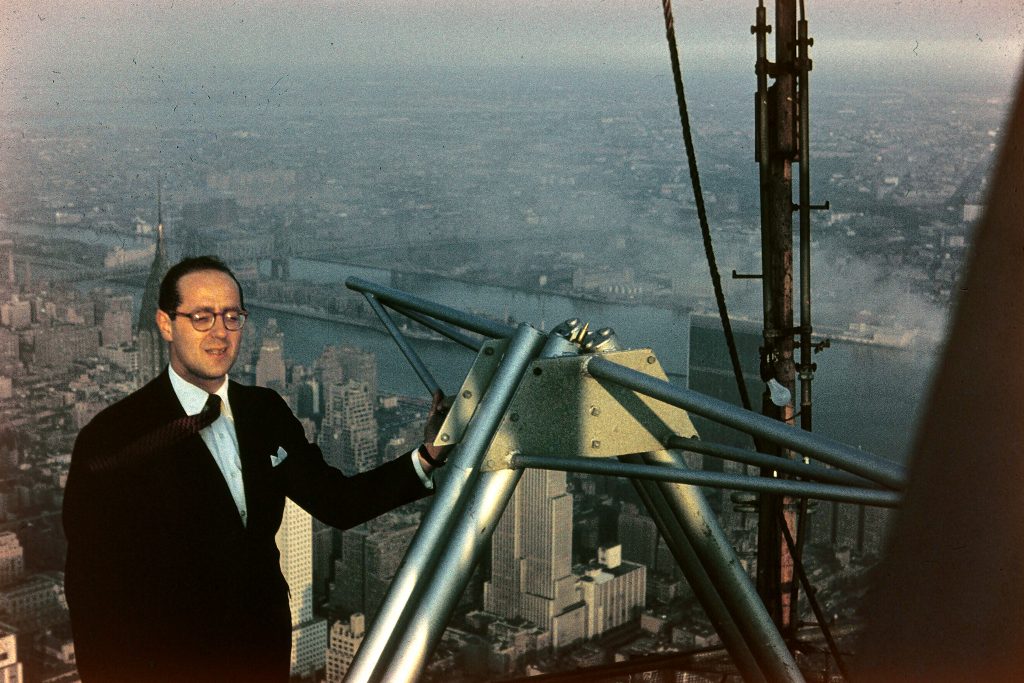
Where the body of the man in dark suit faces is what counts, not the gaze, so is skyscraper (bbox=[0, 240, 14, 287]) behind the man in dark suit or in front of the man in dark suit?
behind

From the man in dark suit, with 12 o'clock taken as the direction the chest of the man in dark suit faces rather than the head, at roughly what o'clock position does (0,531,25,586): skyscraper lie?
The skyscraper is roughly at 7 o'clock from the man in dark suit.

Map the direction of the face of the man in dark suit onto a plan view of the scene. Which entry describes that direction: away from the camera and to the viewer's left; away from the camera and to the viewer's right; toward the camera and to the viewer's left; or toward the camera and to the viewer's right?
toward the camera and to the viewer's right

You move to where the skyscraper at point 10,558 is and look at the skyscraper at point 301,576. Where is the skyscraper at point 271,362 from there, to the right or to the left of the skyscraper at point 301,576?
left

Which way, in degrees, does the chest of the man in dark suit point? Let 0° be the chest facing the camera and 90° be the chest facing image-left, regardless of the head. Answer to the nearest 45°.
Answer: approximately 315°

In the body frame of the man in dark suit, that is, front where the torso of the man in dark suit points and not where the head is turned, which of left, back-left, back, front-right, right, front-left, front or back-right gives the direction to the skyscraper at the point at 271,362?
back-left

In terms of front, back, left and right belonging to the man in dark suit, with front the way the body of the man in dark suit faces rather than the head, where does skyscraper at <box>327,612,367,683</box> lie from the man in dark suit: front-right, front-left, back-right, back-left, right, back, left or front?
back-left
